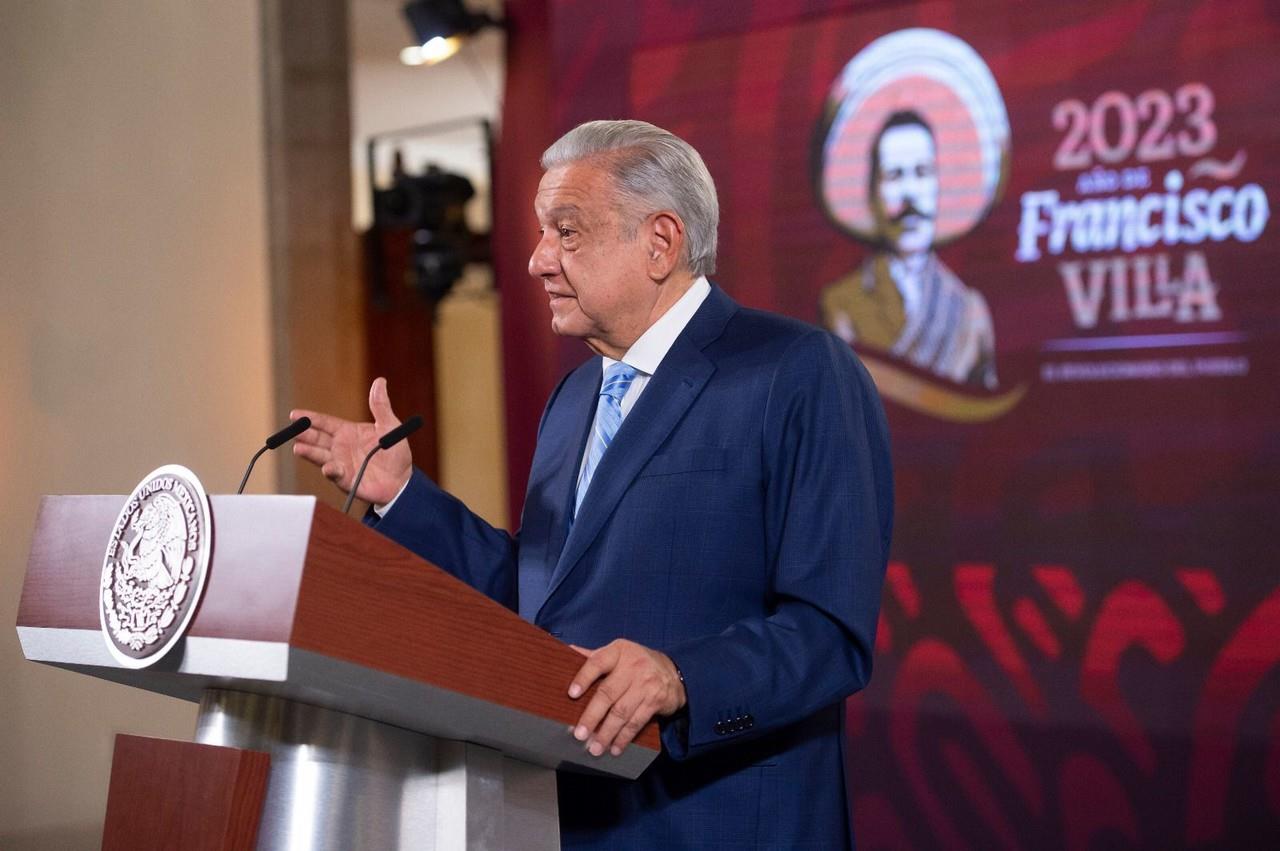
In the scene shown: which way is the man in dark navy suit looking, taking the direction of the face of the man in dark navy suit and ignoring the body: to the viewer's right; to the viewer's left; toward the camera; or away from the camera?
to the viewer's left

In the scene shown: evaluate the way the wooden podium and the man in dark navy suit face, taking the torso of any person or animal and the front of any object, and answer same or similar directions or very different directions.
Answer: same or similar directions

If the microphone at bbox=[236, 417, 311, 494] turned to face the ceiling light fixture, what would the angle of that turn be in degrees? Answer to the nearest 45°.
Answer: approximately 90° to its left

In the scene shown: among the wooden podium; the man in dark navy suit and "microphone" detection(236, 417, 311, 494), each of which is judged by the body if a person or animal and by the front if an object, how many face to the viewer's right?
1

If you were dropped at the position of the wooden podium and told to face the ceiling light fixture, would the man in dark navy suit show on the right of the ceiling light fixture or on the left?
right

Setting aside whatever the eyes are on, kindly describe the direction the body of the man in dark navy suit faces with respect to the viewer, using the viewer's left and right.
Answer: facing the viewer and to the left of the viewer

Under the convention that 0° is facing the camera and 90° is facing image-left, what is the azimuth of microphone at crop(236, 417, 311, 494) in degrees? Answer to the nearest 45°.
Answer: approximately 270°

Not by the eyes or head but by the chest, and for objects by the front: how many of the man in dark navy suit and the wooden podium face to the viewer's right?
0

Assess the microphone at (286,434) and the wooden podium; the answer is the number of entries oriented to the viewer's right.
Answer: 1
